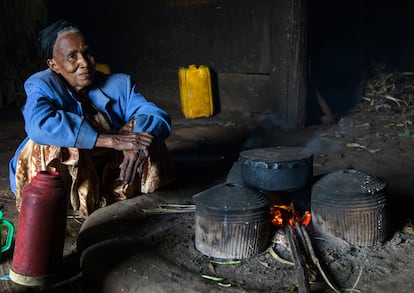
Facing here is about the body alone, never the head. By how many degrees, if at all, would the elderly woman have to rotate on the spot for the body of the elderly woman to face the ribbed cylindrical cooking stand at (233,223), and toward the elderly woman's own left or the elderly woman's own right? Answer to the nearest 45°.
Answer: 0° — they already face it

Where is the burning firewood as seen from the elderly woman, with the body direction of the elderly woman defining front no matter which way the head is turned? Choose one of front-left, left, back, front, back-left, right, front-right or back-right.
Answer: front

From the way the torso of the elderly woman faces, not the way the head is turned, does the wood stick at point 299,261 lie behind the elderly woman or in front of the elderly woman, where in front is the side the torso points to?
in front

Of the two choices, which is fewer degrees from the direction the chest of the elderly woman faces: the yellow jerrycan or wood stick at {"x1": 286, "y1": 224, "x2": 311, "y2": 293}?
the wood stick

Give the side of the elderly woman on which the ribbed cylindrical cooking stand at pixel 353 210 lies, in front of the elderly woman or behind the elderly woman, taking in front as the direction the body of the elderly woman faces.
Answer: in front

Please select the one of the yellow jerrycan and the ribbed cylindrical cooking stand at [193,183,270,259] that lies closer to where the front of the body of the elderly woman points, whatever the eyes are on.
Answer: the ribbed cylindrical cooking stand

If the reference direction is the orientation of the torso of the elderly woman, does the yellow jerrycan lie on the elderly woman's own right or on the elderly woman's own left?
on the elderly woman's own left

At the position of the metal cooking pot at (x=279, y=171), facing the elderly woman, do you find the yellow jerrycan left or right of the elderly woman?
right

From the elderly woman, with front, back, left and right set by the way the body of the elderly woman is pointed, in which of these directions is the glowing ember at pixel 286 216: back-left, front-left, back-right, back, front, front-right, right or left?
front

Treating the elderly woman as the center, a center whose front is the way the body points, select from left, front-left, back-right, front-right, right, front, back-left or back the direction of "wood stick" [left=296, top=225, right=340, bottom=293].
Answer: front

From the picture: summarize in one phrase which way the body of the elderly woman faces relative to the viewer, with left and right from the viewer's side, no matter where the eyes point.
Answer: facing the viewer and to the right of the viewer
